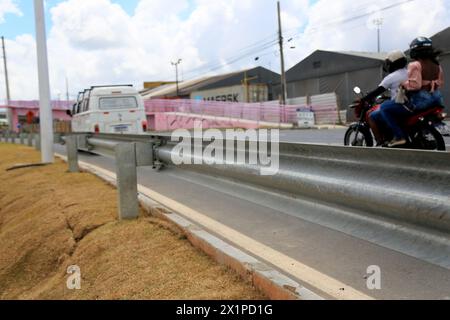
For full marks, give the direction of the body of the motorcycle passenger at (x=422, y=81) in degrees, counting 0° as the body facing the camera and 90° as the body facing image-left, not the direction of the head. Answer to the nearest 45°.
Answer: approximately 135°

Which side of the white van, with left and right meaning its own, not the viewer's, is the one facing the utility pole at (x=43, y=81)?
back

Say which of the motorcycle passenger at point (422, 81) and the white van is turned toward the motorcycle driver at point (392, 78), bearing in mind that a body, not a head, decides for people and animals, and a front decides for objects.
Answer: the motorcycle passenger at point (422, 81)

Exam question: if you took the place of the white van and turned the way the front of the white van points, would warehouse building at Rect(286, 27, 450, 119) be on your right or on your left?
on your right

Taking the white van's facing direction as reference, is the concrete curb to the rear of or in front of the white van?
to the rear

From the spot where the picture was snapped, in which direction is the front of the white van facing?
facing away from the viewer and to the left of the viewer
